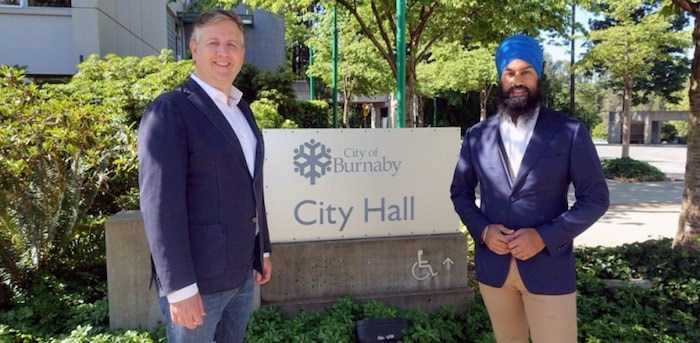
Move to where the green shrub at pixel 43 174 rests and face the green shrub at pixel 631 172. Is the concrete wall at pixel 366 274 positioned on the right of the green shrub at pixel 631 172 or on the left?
right

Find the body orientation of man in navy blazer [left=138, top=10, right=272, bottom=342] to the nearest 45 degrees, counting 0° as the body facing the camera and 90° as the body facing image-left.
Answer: approximately 315°

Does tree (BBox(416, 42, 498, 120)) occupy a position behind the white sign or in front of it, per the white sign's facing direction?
behind

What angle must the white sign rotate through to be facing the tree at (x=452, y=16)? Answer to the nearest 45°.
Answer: approximately 180°

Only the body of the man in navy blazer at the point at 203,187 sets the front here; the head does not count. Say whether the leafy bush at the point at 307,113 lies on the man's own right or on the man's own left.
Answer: on the man's own left

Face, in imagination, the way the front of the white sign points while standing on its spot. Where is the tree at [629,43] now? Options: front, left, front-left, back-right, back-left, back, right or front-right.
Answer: back-left

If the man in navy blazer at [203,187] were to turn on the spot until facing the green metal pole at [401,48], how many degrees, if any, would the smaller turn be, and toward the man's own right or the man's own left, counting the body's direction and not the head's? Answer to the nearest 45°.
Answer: approximately 90° to the man's own left

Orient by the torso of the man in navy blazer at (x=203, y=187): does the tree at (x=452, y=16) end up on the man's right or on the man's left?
on the man's left
